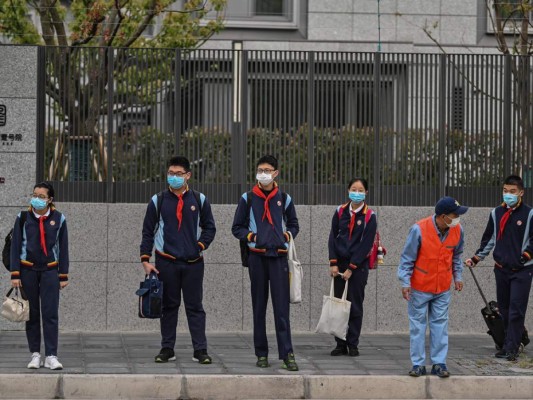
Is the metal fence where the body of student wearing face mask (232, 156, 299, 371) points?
no

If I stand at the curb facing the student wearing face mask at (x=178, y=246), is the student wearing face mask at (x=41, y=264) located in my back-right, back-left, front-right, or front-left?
front-left

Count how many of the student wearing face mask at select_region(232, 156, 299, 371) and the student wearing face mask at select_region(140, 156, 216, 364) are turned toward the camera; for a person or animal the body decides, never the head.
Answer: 2

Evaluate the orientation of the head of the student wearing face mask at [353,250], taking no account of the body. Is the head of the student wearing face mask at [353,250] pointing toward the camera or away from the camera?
toward the camera

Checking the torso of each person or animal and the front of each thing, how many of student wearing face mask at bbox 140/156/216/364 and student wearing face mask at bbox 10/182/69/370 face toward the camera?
2

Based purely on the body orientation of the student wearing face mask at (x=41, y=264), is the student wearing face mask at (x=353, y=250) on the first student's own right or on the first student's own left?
on the first student's own left

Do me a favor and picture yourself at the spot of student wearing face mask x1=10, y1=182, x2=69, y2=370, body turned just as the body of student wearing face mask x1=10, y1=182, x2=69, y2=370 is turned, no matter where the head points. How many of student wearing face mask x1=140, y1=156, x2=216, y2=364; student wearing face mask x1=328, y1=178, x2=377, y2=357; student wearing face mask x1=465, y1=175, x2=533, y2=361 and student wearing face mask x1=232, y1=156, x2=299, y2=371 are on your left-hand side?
4

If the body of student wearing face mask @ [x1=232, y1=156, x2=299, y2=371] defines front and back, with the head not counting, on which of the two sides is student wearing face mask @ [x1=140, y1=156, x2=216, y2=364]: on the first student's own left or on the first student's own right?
on the first student's own right

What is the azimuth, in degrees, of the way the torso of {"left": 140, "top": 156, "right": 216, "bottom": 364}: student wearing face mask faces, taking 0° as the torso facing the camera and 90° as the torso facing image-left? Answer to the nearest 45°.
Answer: approximately 0°

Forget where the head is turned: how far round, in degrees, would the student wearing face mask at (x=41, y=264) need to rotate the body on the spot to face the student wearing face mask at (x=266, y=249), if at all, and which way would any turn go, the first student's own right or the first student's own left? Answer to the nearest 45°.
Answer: approximately 90° to the first student's own left

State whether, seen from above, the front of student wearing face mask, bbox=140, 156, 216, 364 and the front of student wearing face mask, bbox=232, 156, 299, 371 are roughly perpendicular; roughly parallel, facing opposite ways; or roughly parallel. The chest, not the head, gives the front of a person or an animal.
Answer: roughly parallel

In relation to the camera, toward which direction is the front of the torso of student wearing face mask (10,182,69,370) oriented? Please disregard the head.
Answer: toward the camera
